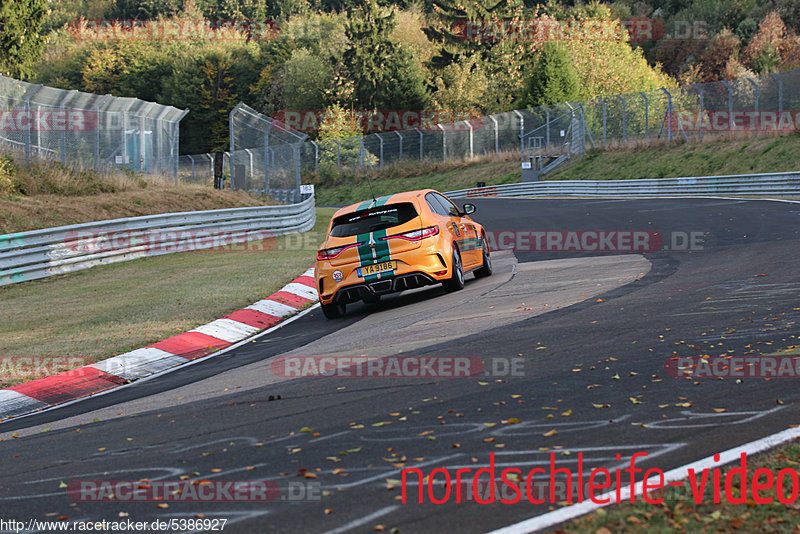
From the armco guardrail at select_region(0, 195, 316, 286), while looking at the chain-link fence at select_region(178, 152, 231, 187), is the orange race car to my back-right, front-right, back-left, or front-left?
back-right

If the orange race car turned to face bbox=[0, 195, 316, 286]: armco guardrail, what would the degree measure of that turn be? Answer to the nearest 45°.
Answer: approximately 90° to its left

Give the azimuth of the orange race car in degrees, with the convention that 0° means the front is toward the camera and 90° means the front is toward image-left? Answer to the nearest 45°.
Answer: approximately 225°

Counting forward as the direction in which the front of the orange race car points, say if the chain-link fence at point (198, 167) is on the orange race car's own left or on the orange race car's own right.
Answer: on the orange race car's own left

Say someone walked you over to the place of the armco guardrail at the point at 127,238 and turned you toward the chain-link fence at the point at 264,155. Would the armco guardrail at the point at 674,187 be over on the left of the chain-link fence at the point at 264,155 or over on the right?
right

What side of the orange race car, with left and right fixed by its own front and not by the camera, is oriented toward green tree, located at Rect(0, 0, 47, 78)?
left
